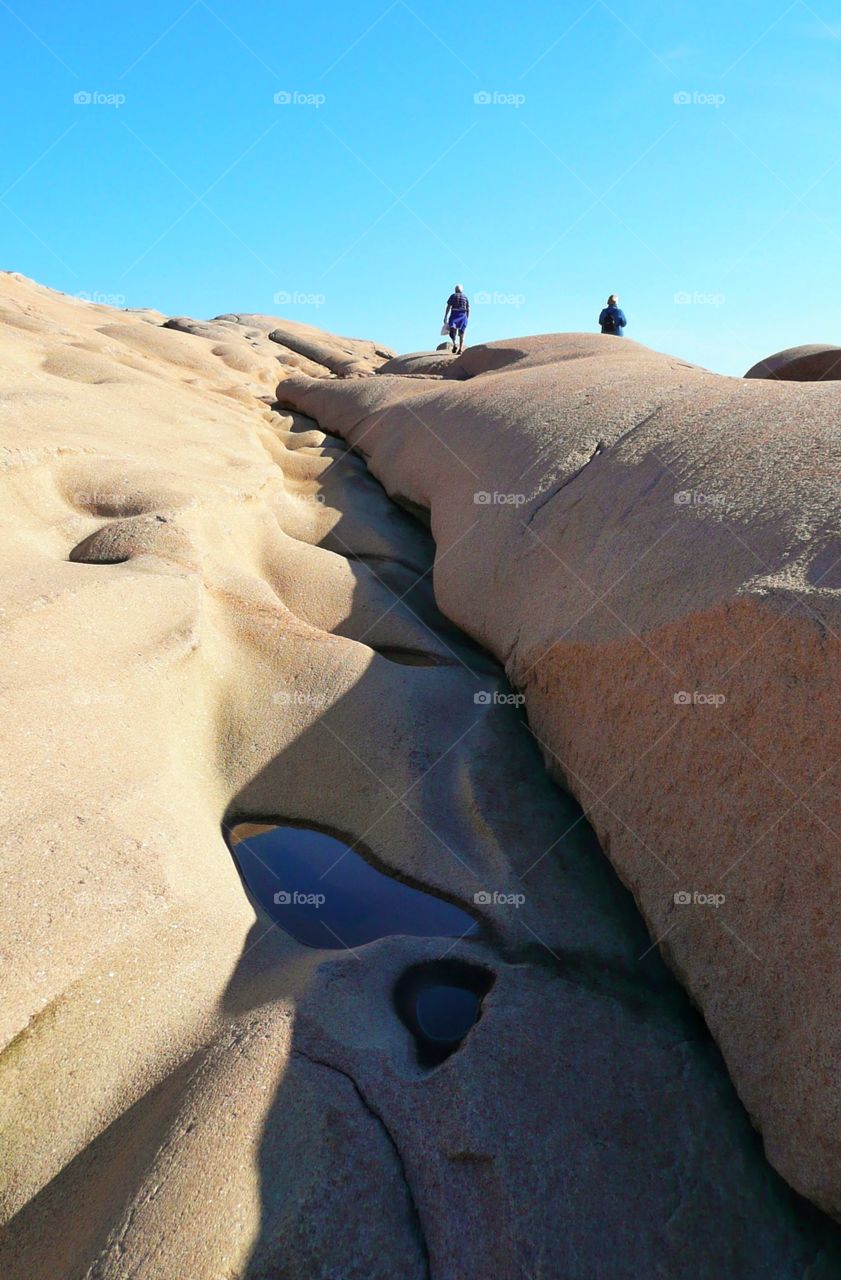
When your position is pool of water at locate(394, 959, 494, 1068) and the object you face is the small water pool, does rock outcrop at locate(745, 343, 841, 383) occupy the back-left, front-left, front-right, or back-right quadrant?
front-right

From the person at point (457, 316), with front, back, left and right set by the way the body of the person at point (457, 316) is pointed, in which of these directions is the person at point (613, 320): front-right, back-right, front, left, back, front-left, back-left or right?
back-right

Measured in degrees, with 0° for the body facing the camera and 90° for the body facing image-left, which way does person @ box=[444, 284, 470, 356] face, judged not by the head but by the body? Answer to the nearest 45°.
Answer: approximately 180°

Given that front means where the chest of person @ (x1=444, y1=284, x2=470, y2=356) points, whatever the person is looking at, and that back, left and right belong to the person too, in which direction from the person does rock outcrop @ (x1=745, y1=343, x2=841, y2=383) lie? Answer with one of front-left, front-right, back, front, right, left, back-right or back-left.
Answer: back-right

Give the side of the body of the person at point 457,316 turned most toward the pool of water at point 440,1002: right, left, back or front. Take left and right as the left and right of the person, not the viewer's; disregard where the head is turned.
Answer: back

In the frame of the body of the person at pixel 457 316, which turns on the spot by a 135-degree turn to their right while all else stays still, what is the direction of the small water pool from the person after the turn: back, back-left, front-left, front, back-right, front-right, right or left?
front-right
